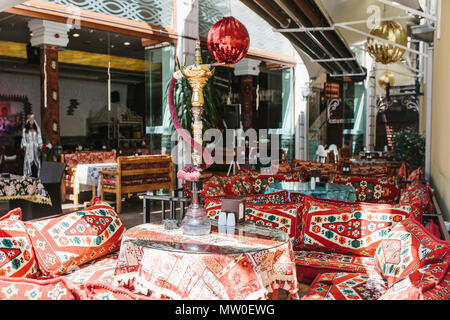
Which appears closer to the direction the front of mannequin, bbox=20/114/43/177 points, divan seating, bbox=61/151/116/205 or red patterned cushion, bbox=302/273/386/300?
the red patterned cushion

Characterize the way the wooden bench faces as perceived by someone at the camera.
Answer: facing away from the viewer and to the left of the viewer

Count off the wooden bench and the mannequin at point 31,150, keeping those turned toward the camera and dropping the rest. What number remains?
1

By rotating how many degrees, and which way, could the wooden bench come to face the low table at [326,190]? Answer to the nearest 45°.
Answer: approximately 180°

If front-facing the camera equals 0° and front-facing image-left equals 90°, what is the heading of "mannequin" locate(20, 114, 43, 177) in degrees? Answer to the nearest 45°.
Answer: approximately 0°

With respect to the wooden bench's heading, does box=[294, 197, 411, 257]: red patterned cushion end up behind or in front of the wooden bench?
behind
